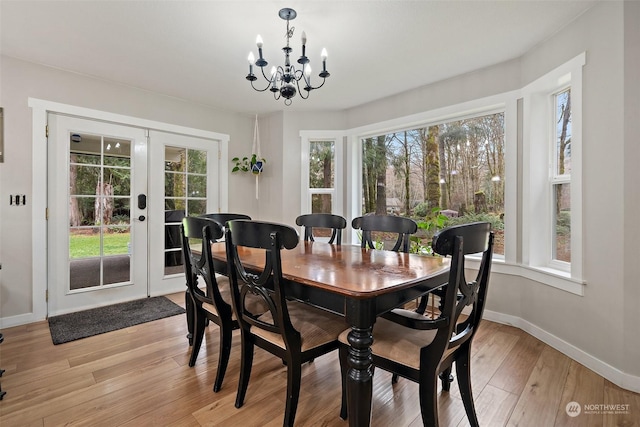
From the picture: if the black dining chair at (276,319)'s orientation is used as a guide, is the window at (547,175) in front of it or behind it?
in front

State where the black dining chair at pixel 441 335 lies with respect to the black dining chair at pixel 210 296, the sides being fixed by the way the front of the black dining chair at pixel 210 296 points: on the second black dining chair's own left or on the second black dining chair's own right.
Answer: on the second black dining chair's own right

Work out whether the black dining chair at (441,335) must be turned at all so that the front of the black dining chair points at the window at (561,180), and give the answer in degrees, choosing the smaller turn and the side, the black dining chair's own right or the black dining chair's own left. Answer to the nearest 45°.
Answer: approximately 90° to the black dining chair's own right

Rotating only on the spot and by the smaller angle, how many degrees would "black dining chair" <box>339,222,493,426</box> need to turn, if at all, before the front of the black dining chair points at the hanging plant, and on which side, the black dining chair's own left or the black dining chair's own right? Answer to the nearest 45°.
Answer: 0° — it already faces it

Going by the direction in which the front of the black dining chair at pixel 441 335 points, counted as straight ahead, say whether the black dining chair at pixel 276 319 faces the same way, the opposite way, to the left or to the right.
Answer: to the right

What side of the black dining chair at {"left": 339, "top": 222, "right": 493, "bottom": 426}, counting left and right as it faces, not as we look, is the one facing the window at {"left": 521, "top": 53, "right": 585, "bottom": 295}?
right

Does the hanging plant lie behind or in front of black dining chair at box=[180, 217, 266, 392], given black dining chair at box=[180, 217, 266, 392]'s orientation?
in front

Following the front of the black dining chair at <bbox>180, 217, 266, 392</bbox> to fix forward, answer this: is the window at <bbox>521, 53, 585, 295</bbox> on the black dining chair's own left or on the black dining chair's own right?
on the black dining chair's own right

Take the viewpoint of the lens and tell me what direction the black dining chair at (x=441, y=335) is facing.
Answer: facing away from the viewer and to the left of the viewer

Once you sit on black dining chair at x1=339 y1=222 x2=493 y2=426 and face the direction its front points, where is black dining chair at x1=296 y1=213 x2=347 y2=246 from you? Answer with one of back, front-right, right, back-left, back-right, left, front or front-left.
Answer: front

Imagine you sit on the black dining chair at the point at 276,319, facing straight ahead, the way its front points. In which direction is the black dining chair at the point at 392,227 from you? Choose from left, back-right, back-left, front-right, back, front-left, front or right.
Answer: front

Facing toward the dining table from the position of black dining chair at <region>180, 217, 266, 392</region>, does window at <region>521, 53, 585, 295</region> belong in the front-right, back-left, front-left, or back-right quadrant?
front-left

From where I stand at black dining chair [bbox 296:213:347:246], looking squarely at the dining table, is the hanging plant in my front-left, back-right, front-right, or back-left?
back-right

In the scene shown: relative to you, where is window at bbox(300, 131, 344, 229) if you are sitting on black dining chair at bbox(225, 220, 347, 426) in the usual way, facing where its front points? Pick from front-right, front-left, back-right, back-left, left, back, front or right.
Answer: front-left

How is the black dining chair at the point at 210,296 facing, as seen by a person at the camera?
facing away from the viewer and to the right of the viewer

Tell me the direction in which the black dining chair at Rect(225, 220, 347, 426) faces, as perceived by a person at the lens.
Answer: facing away from the viewer and to the right of the viewer

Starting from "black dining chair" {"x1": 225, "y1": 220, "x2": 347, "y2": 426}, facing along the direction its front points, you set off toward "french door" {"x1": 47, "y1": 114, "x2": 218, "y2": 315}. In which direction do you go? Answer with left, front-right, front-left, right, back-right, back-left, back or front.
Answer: left

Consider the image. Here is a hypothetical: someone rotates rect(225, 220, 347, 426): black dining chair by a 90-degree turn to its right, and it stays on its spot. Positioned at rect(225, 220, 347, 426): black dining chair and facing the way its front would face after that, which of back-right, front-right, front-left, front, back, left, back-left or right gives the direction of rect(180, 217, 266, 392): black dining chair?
back
